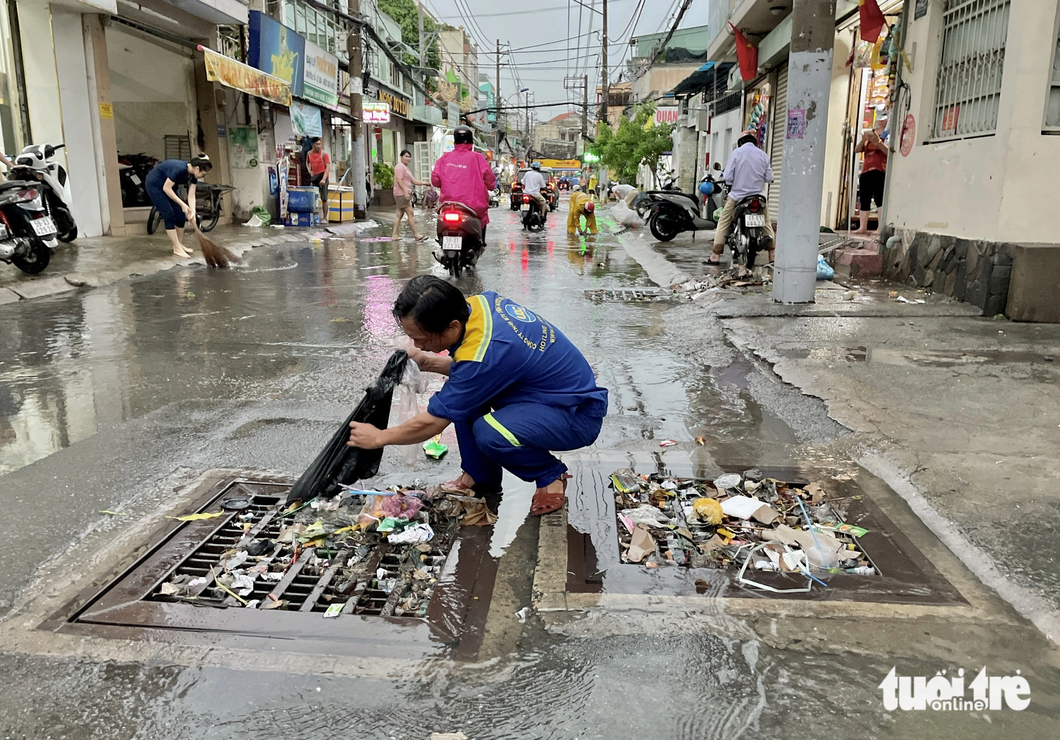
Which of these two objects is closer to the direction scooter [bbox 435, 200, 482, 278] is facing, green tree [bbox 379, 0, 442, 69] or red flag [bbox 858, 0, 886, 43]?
the green tree

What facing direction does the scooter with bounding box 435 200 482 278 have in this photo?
away from the camera

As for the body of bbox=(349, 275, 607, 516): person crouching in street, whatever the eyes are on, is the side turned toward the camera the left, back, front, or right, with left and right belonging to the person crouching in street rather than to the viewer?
left

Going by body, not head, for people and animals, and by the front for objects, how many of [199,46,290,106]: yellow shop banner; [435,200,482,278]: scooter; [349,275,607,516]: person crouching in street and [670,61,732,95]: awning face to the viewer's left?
2

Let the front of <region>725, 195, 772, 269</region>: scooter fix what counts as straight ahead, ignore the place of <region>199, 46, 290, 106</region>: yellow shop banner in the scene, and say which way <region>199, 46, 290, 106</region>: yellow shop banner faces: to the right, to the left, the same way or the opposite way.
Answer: to the right

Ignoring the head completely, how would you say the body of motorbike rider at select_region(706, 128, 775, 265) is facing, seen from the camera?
away from the camera

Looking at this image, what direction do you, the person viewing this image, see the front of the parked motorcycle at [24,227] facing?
facing away from the viewer and to the left of the viewer

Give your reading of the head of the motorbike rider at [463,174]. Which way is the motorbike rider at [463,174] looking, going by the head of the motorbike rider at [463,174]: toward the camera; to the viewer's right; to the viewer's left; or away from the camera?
away from the camera

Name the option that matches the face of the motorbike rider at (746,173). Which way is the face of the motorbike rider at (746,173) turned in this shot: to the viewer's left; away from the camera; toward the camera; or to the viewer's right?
away from the camera

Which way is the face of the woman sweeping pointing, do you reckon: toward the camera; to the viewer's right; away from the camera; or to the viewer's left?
to the viewer's right

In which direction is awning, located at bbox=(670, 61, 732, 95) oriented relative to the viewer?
to the viewer's left

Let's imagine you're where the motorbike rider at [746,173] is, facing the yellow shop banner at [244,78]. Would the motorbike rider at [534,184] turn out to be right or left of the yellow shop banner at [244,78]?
right

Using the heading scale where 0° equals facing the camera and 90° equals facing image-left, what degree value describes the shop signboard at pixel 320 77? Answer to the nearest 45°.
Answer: approximately 315°

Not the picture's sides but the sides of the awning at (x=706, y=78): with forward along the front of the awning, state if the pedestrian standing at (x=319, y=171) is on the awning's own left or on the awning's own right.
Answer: on the awning's own left
